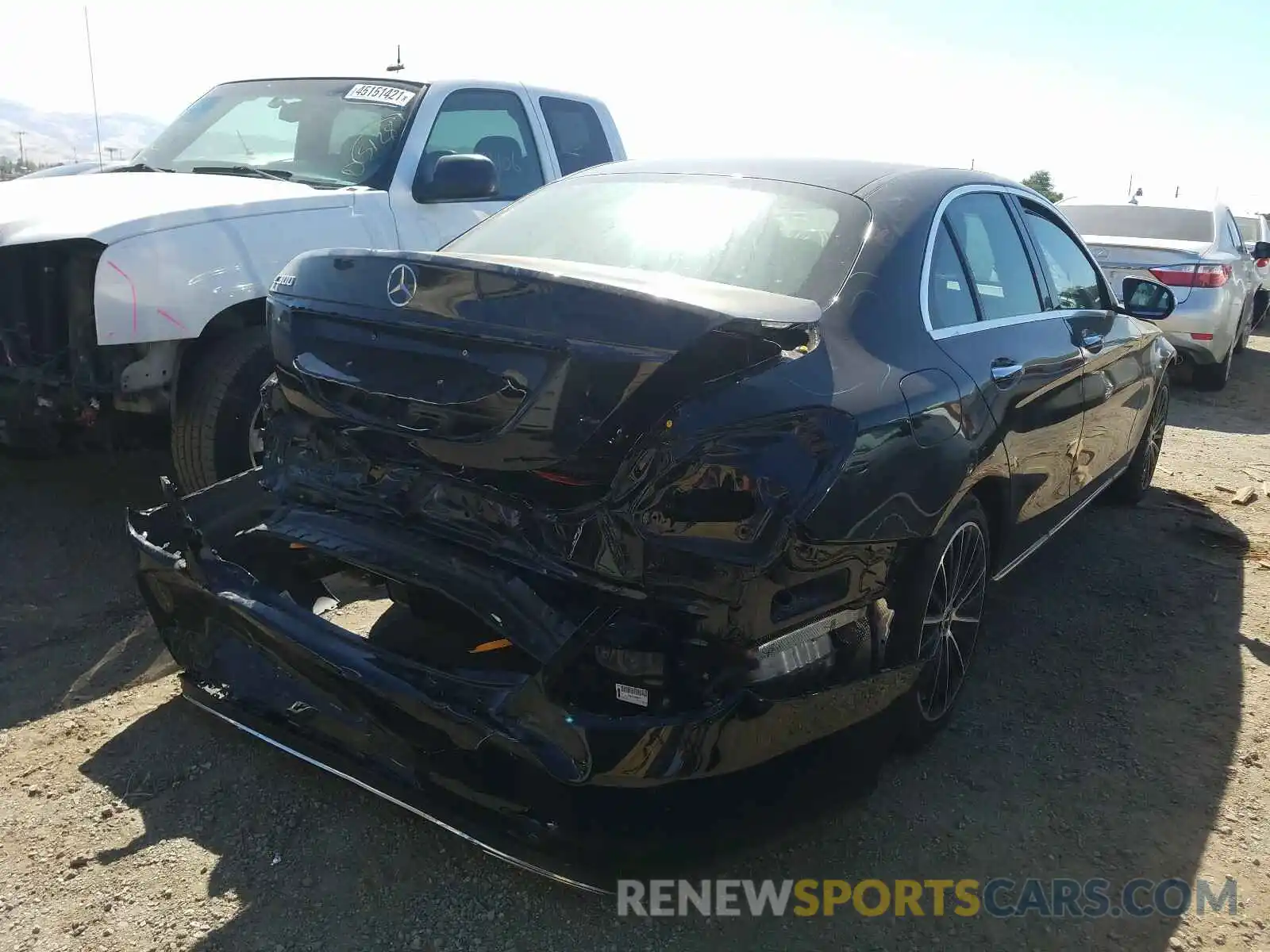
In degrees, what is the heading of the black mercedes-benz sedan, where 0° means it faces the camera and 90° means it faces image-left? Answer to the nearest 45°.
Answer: approximately 225°

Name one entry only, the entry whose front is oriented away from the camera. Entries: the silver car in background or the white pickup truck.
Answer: the silver car in background

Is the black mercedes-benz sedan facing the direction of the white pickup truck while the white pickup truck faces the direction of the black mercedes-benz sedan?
no

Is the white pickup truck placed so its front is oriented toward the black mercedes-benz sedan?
no

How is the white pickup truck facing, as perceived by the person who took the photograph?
facing the viewer and to the left of the viewer

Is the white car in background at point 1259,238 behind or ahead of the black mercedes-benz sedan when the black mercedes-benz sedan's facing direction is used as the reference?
ahead

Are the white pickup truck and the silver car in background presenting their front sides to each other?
no

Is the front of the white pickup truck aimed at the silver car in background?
no

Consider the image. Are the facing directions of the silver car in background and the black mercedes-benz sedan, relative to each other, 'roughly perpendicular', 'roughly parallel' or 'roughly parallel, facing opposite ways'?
roughly parallel

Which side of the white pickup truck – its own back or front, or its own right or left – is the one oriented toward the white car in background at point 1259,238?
back

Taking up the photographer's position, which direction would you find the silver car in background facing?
facing away from the viewer

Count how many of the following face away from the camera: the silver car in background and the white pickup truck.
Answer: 1

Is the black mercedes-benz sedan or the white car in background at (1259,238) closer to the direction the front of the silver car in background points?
the white car in background
